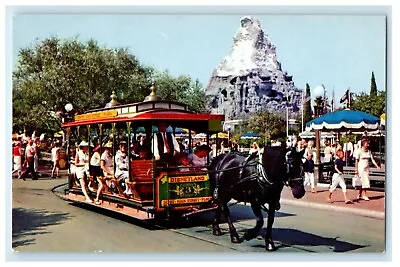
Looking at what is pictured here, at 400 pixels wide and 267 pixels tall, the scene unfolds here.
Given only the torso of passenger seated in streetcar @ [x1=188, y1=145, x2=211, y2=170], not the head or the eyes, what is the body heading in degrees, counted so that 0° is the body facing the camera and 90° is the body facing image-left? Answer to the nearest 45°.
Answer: approximately 315°

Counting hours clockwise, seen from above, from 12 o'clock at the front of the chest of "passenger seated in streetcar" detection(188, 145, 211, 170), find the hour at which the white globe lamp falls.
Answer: The white globe lamp is roughly at 5 o'clock from the passenger seated in streetcar.

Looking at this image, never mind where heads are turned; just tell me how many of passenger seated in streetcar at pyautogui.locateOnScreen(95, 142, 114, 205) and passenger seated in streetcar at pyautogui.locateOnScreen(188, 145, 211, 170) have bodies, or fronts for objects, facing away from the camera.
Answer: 0

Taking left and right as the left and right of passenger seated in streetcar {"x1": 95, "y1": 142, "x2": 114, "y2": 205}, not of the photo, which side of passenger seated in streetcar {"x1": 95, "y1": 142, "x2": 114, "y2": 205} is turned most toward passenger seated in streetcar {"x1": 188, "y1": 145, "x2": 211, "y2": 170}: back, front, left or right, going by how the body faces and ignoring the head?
left

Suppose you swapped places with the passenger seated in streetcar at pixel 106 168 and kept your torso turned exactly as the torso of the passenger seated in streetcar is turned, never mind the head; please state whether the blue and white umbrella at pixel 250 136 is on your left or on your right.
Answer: on your left

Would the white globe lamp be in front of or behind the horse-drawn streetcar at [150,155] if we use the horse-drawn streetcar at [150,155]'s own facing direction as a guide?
behind

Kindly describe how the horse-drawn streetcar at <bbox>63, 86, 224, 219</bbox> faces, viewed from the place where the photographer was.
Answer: facing the viewer and to the right of the viewer

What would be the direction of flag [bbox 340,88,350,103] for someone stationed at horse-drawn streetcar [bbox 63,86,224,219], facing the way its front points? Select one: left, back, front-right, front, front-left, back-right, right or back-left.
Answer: front-left

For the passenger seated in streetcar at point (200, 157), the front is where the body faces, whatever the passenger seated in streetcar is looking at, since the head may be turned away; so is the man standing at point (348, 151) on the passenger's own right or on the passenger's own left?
on the passenger's own left
